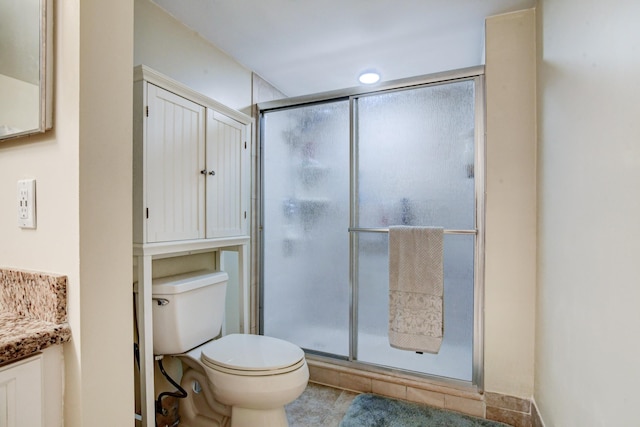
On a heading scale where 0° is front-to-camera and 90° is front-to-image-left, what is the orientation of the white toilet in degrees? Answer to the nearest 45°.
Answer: approximately 315°

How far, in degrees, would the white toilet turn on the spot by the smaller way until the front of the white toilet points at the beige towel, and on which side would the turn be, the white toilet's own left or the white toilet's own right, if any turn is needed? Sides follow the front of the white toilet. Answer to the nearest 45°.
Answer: approximately 45° to the white toilet's own left

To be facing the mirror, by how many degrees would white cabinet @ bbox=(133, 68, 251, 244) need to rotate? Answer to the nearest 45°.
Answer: approximately 90° to its right
